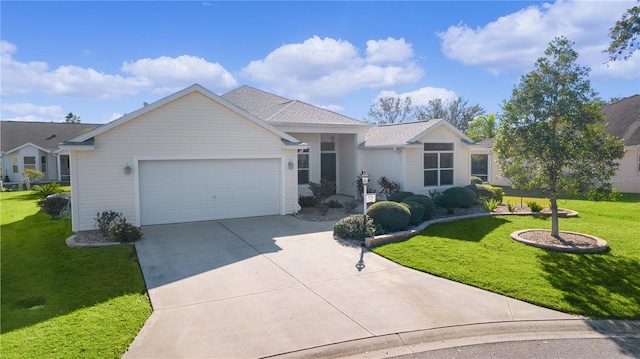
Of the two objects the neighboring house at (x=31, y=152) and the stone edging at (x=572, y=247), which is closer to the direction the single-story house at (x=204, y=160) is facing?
the stone edging

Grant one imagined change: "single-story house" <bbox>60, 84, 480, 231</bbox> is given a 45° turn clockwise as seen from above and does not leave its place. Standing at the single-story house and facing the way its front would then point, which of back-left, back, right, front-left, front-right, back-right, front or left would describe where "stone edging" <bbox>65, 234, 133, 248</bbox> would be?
front

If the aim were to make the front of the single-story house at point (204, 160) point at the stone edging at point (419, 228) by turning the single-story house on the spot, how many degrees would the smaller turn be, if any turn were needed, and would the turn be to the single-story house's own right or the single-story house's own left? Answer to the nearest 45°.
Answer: approximately 90° to the single-story house's own left

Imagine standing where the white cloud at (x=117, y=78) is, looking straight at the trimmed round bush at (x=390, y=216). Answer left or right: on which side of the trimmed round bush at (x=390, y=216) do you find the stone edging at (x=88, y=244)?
right

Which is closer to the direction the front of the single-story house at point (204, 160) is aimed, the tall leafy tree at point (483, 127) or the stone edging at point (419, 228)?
the stone edging

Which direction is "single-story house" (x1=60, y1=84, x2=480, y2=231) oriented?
toward the camera

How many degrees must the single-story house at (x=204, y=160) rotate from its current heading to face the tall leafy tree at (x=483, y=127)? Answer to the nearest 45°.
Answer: approximately 135° to its left

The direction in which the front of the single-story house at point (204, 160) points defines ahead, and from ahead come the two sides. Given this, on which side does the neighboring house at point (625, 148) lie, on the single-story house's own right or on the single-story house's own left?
on the single-story house's own left

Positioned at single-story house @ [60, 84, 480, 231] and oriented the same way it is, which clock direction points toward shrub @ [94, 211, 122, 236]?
The shrub is roughly at 2 o'clock from the single-story house.

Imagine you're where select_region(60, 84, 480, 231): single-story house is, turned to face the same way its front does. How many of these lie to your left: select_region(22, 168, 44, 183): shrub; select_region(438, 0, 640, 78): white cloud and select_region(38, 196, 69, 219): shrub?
1

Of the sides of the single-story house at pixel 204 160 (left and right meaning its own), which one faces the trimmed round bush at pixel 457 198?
left

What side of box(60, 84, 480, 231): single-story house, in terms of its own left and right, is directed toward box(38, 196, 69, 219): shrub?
right

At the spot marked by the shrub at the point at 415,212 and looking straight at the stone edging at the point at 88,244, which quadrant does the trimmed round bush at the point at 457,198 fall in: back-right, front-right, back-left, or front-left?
back-right

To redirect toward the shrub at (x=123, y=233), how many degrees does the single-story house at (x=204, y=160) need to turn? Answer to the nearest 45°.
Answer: approximately 45° to its right

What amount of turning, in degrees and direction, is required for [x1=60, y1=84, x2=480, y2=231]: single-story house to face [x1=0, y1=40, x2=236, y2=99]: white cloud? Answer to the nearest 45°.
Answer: approximately 135° to its right
